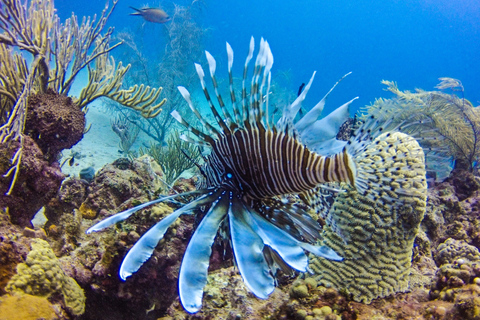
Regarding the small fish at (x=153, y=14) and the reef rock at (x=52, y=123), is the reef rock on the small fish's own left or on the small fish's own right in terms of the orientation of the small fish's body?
on the small fish's own right

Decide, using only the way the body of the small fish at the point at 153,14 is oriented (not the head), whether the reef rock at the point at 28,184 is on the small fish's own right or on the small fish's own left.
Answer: on the small fish's own right

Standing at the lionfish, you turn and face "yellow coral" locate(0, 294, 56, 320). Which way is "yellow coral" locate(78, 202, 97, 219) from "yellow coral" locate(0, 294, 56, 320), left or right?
right

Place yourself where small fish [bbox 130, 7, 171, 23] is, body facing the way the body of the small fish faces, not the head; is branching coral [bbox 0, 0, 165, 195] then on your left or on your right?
on your right

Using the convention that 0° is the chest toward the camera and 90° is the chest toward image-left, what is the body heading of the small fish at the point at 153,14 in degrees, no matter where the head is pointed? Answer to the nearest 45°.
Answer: approximately 270°

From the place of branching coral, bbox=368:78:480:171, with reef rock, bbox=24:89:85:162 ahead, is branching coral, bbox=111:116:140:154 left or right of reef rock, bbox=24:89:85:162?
right
